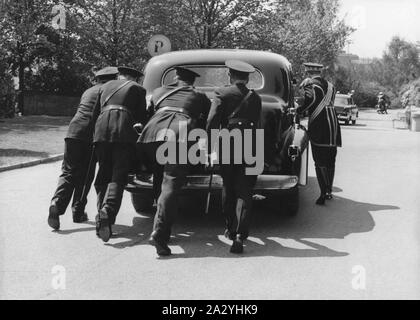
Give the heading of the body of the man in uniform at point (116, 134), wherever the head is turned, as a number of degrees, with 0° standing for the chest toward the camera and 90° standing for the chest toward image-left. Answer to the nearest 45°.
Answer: approximately 225°

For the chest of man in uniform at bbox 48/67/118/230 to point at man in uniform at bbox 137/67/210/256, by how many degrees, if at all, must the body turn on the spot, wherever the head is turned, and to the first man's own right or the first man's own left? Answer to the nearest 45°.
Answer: approximately 90° to the first man's own right

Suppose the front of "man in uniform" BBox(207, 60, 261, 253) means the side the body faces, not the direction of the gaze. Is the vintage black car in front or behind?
in front

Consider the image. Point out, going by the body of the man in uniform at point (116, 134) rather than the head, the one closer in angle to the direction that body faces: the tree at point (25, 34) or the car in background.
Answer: the car in background

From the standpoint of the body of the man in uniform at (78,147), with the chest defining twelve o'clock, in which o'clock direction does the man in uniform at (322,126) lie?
the man in uniform at (322,126) is roughly at 1 o'clock from the man in uniform at (78,147).

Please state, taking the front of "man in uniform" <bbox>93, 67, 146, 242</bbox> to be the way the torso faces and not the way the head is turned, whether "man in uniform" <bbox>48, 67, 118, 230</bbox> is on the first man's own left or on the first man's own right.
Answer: on the first man's own left

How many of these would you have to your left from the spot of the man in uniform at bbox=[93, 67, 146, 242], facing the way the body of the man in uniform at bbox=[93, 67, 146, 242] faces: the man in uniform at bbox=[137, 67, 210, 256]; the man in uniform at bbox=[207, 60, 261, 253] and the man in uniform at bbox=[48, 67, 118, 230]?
1

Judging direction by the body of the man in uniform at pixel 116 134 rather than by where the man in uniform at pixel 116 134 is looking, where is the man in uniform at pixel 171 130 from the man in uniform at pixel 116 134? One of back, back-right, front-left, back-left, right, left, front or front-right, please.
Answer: right

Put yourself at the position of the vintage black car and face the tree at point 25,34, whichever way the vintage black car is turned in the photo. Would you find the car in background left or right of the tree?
right

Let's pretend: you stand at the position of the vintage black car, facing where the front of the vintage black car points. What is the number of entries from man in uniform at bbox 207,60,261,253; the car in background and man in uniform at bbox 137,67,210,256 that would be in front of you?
1

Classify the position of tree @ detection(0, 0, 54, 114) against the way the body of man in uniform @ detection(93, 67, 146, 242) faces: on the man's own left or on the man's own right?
on the man's own left

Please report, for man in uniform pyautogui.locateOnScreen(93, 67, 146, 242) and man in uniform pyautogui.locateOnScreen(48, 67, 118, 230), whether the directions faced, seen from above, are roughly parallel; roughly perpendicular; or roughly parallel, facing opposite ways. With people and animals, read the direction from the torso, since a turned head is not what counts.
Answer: roughly parallel

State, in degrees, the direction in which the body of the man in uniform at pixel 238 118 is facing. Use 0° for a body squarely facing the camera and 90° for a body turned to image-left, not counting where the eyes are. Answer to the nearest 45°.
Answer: approximately 180°

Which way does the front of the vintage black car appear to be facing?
away from the camera

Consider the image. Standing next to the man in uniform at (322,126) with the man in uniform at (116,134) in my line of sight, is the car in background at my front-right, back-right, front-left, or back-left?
back-right

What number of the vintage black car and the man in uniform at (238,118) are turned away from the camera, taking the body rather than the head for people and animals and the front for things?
2
